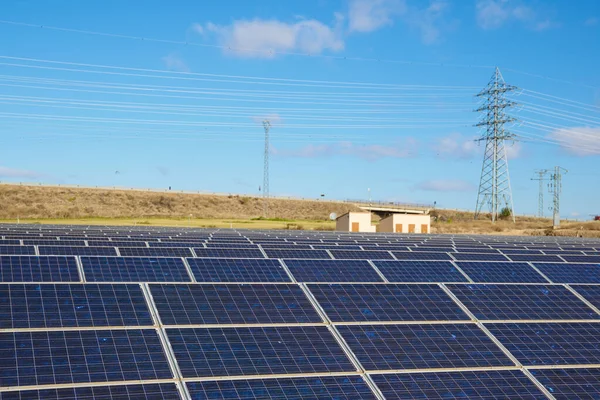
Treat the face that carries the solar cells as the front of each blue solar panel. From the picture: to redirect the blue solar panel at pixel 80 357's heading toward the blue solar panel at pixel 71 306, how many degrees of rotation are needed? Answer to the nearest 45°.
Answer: approximately 180°

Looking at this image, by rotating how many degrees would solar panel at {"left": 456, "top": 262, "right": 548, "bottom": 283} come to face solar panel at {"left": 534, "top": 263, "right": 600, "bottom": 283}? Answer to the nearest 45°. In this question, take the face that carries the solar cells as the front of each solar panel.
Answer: approximately 90° to its left

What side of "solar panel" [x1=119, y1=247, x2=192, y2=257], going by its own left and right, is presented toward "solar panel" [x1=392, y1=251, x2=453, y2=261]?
left

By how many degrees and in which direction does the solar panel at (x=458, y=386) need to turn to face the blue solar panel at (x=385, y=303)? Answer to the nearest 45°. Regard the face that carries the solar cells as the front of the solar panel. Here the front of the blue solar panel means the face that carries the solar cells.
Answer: approximately 135° to its right

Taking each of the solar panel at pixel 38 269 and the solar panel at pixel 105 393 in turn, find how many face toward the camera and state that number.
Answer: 2

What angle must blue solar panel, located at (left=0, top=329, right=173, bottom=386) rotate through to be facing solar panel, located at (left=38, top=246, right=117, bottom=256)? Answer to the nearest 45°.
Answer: approximately 180°
